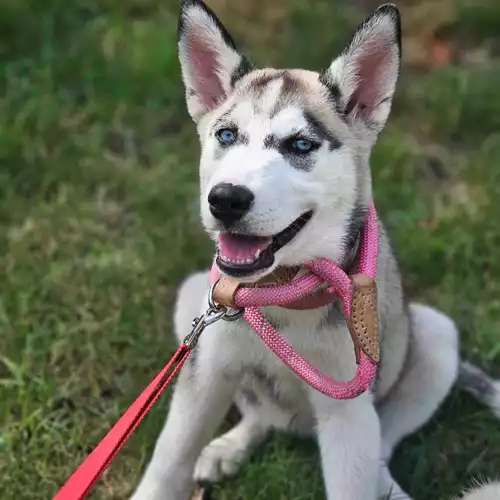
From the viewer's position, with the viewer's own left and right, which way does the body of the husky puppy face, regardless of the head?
facing the viewer and to the left of the viewer
